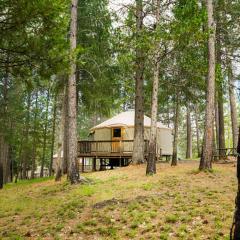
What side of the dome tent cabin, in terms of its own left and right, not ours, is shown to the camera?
front
